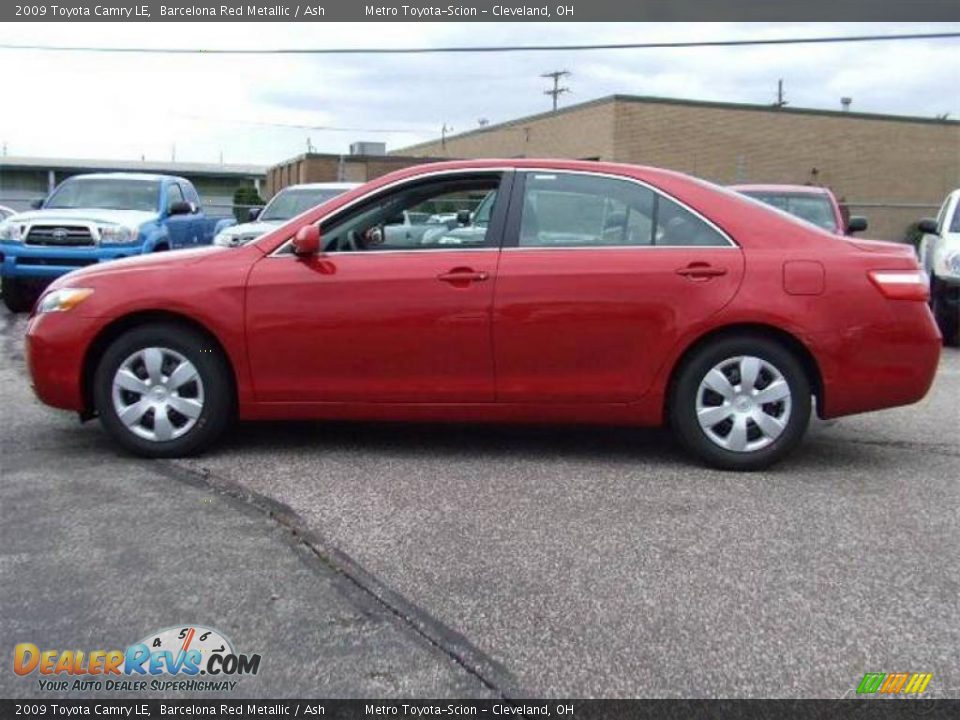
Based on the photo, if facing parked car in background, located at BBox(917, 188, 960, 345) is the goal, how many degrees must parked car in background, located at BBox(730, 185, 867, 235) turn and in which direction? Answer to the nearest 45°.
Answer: approximately 90° to its left

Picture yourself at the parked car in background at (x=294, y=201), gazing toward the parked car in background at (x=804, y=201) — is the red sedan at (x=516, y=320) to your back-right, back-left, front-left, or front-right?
front-right

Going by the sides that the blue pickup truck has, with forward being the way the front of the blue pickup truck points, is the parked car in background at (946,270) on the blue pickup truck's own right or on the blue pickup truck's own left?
on the blue pickup truck's own left

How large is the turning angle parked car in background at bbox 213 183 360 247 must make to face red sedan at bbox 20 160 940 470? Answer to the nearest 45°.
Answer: approximately 45° to its left

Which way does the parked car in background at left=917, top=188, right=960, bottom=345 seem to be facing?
toward the camera

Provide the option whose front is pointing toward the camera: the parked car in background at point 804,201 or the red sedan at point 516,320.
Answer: the parked car in background

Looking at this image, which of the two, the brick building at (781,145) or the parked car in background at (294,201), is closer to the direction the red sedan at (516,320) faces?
the parked car in background

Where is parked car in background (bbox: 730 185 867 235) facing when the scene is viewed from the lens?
facing the viewer

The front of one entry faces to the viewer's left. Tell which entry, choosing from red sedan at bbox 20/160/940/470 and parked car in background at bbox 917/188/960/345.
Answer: the red sedan

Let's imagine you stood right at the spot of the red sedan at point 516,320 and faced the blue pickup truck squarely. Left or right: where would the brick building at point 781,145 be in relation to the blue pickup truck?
right

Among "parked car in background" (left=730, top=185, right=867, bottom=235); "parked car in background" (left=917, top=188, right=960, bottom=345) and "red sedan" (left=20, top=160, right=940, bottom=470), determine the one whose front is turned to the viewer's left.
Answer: the red sedan

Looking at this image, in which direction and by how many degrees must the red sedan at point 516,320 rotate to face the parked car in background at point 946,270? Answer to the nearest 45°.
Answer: approximately 135° to its right

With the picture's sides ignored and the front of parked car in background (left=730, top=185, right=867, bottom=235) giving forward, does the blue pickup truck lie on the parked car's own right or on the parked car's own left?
on the parked car's own right

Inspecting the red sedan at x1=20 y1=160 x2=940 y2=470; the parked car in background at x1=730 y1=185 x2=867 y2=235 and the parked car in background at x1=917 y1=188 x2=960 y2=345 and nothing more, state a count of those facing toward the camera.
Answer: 2

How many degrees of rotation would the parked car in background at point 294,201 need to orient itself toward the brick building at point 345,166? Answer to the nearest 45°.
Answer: approximately 135° to its right

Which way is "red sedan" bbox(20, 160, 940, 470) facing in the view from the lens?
facing to the left of the viewer
